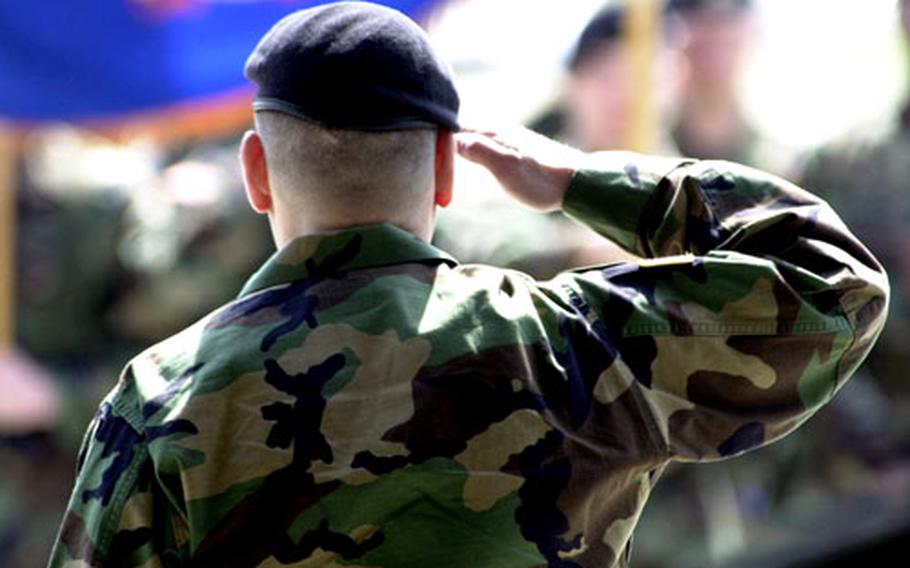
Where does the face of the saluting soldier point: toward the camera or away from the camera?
away from the camera

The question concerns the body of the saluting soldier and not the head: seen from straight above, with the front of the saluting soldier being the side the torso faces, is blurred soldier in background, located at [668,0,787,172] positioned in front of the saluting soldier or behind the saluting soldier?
in front

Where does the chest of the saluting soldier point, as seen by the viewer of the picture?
away from the camera

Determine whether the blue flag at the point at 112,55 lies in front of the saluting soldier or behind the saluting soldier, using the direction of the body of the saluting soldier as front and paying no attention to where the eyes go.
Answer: in front

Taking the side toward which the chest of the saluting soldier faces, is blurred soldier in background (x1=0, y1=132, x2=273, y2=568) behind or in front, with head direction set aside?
in front
